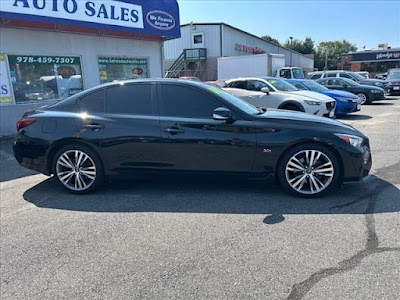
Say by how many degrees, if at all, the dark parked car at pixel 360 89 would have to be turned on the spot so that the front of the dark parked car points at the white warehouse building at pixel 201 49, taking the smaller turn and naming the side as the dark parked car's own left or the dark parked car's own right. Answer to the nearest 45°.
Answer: approximately 180°

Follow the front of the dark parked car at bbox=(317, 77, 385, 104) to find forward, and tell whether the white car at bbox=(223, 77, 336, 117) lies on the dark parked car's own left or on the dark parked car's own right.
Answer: on the dark parked car's own right

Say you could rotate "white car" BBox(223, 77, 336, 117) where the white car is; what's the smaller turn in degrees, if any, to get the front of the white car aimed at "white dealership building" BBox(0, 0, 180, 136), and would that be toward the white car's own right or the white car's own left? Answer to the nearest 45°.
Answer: approximately 135° to the white car's own right

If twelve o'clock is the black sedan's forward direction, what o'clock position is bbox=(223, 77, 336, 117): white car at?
The white car is roughly at 10 o'clock from the black sedan.

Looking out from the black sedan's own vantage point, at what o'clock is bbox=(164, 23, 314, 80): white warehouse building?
The white warehouse building is roughly at 9 o'clock from the black sedan.

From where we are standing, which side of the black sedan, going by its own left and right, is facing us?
right

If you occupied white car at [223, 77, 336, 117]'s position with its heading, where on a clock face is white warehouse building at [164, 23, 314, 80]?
The white warehouse building is roughly at 7 o'clock from the white car.

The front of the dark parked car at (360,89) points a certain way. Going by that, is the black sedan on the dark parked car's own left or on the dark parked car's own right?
on the dark parked car's own right

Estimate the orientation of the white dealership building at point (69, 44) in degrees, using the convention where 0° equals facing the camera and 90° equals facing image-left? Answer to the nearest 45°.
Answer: approximately 315°

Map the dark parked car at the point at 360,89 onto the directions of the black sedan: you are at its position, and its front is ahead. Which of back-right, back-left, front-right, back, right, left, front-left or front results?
front-left

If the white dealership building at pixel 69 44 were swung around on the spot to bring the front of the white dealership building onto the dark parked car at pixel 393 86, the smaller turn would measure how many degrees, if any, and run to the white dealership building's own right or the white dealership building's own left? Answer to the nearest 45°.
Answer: approximately 45° to the white dealership building's own left
